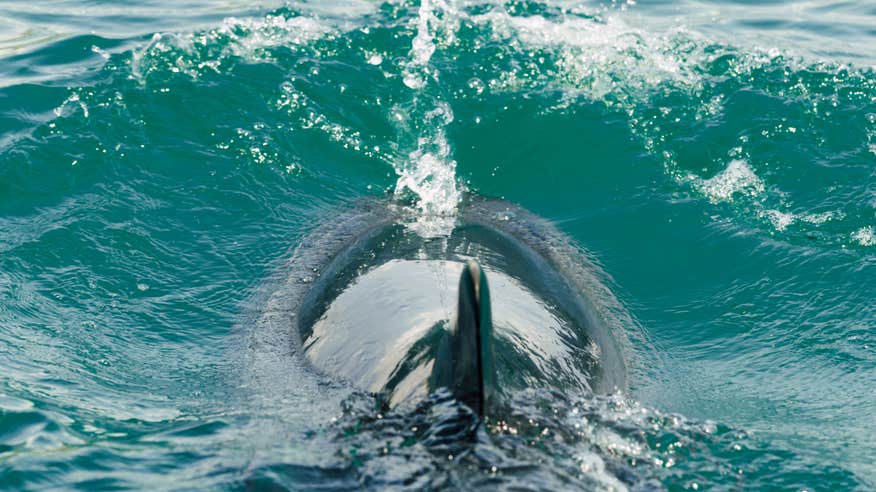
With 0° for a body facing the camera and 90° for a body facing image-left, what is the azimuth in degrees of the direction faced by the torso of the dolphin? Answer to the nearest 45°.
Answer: approximately 180°
